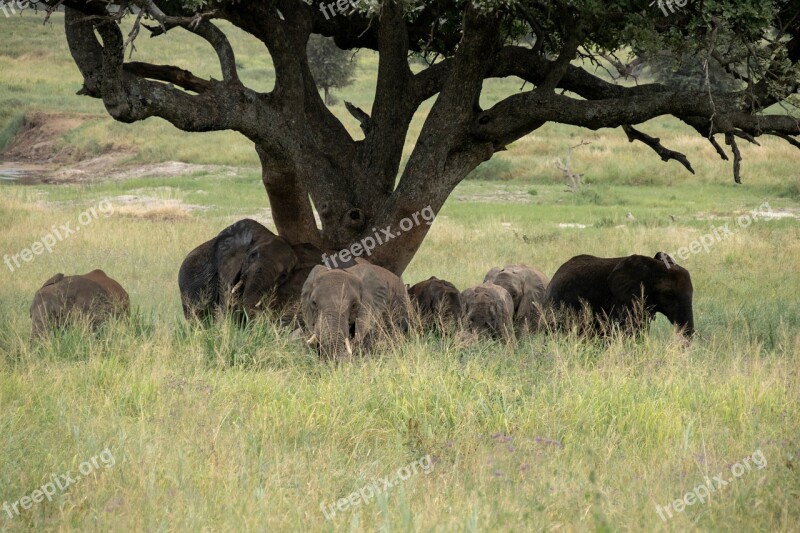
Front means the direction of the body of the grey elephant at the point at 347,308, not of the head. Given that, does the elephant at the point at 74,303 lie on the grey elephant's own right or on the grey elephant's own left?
on the grey elephant's own right

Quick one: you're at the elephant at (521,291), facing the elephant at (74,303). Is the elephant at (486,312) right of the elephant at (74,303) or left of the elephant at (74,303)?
left

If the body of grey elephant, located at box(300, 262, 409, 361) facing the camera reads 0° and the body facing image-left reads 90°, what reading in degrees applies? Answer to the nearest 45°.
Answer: approximately 45°

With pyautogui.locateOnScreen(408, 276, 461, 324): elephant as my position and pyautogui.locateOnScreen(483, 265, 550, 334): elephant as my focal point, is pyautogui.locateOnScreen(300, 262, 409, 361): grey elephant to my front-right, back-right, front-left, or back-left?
back-right

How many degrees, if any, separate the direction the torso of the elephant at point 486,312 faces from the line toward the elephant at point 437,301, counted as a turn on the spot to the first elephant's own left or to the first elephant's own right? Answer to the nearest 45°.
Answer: approximately 135° to the first elephant's own right
